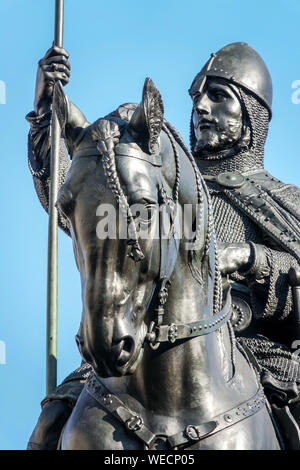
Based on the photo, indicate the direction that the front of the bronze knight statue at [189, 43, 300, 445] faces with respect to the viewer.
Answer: facing the viewer and to the left of the viewer
